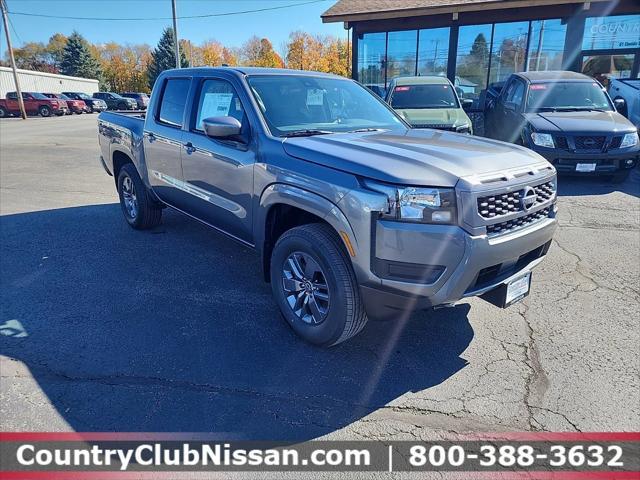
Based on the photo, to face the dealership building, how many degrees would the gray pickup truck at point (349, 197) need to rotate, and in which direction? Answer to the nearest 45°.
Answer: approximately 135° to its left

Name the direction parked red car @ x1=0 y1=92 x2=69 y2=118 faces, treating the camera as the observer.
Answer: facing the viewer and to the right of the viewer

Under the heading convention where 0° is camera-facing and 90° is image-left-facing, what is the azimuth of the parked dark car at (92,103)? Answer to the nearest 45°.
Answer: approximately 315°

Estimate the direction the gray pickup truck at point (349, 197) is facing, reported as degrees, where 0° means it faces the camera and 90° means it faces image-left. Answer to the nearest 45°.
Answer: approximately 315°

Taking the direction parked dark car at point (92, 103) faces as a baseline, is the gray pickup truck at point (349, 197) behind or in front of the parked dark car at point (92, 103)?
in front

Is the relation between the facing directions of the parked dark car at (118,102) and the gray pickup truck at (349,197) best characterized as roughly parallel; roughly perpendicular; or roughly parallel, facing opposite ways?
roughly parallel

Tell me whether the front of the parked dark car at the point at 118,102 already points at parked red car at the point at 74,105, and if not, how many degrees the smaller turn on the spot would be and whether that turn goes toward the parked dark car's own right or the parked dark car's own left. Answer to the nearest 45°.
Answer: approximately 90° to the parked dark car's own right

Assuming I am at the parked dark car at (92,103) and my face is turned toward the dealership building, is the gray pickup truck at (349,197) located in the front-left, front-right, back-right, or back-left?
front-right

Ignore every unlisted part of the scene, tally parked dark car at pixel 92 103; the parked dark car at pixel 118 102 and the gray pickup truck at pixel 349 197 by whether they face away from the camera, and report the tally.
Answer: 0

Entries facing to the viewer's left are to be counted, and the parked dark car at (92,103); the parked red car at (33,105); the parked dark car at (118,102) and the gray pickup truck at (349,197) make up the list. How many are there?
0

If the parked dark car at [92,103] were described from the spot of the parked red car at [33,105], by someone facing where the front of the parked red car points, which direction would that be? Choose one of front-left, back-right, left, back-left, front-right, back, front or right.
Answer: left
